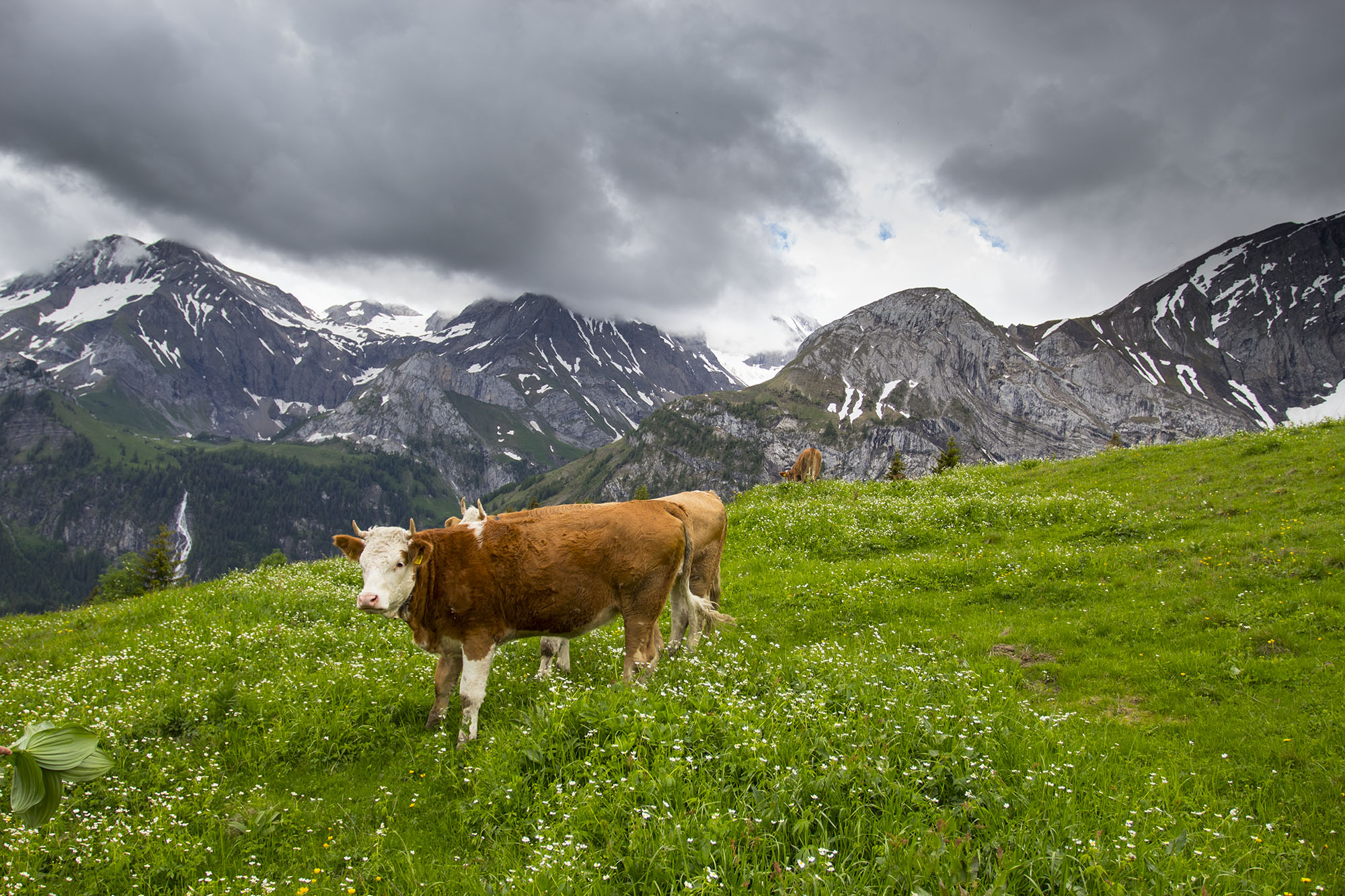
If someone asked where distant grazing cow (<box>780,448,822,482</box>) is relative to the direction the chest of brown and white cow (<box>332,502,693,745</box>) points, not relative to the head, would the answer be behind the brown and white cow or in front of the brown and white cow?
behind

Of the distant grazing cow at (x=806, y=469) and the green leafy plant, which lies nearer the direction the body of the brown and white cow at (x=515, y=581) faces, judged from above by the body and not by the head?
the green leafy plant

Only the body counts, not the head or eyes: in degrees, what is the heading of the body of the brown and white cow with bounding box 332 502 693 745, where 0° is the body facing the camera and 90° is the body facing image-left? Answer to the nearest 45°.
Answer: approximately 45°

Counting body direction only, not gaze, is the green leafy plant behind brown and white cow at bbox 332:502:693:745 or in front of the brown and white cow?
in front

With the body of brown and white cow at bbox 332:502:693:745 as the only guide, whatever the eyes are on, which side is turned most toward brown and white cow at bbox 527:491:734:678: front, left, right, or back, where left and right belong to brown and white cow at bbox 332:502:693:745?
back

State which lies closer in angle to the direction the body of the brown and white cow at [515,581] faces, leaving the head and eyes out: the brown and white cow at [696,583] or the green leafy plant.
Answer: the green leafy plant
